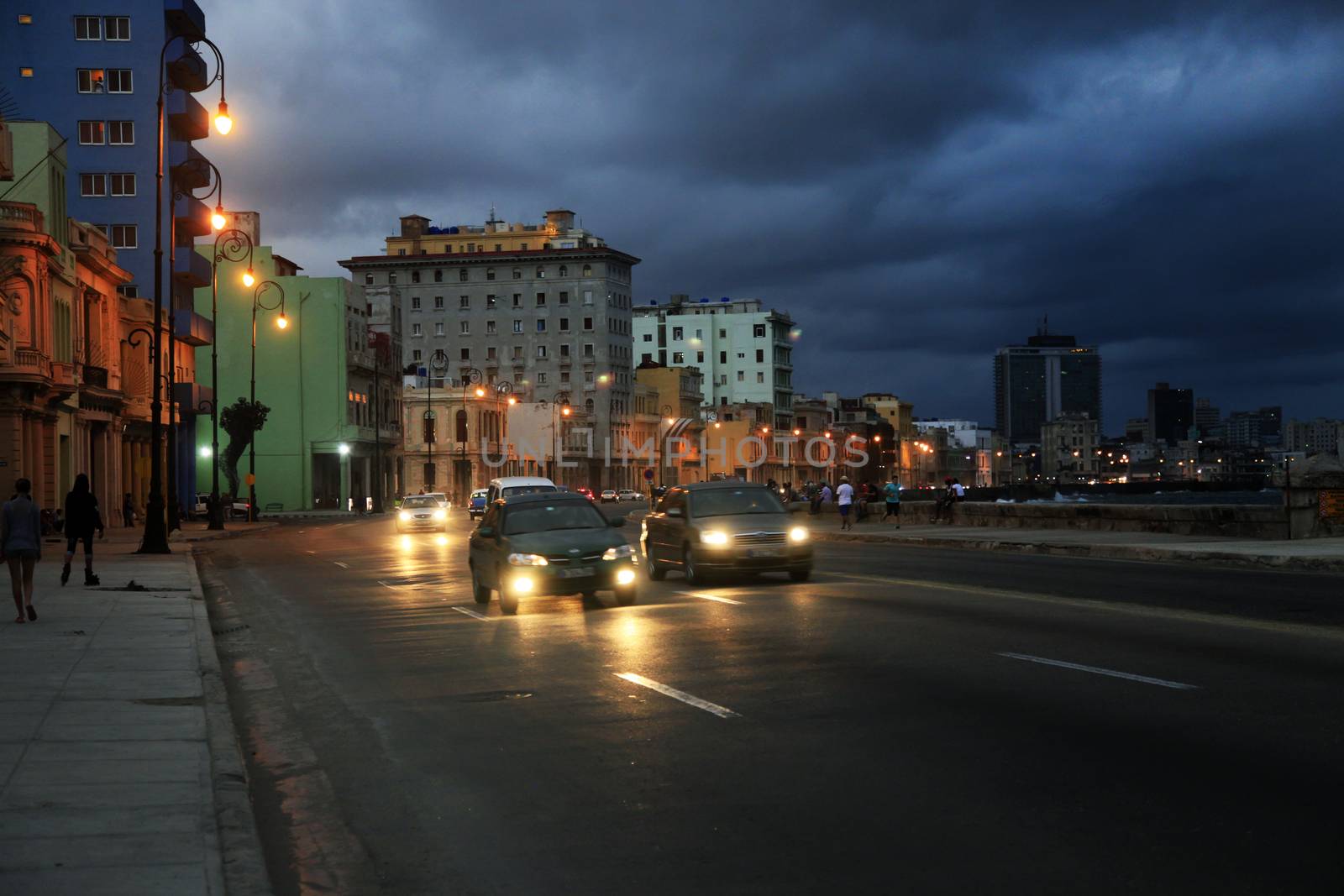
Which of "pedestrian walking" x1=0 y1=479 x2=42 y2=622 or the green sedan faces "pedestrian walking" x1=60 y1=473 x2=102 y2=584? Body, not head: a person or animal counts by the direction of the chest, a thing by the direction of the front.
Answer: "pedestrian walking" x1=0 y1=479 x2=42 y2=622

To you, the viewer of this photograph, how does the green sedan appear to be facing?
facing the viewer and to the right of the viewer

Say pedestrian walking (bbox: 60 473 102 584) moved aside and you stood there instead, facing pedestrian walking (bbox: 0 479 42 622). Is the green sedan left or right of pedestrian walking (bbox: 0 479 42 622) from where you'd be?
left

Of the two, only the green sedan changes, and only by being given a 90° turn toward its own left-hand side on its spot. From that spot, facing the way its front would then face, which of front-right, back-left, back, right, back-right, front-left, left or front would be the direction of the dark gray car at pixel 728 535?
front

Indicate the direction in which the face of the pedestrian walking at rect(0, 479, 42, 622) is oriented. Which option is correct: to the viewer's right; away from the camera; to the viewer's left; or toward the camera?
away from the camera

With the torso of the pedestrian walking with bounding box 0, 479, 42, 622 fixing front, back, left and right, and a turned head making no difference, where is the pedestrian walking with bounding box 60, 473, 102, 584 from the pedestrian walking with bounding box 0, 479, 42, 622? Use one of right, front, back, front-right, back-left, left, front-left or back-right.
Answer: front

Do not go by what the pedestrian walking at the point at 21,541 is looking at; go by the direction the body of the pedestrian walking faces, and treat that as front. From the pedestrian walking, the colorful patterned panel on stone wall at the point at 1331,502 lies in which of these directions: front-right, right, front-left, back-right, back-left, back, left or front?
right

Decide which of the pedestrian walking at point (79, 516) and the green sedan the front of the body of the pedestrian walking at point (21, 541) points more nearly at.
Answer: the pedestrian walking

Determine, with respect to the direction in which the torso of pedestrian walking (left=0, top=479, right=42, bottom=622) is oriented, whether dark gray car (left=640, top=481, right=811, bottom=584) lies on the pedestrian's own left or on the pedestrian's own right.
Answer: on the pedestrian's own right

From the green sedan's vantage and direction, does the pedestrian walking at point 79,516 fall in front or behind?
behind

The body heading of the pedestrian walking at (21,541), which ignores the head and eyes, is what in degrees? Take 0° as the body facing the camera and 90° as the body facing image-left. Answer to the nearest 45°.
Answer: approximately 180°

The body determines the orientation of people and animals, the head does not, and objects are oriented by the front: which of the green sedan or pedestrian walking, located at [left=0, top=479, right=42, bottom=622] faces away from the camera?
the pedestrian walking

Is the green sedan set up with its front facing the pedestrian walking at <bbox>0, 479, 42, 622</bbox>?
no

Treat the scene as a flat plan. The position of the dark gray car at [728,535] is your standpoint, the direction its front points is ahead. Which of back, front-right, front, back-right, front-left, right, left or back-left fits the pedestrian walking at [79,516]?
back-right

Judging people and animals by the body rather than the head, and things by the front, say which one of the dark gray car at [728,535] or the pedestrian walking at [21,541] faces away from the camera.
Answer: the pedestrian walking

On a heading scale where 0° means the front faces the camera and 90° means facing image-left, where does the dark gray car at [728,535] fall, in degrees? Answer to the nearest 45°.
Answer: approximately 315°

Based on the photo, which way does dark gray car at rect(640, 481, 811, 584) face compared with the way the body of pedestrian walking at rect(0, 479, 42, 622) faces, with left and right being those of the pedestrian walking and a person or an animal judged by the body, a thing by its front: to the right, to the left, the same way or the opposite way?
the opposite way
